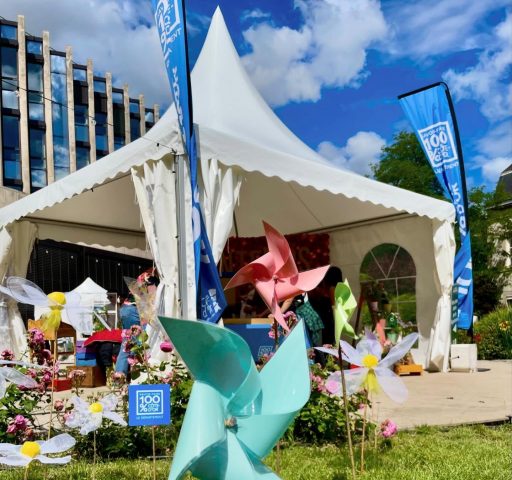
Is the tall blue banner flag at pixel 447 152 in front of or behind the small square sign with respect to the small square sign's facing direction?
behind

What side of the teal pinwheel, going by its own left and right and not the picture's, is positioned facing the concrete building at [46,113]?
back

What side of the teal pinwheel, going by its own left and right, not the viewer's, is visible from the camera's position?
front

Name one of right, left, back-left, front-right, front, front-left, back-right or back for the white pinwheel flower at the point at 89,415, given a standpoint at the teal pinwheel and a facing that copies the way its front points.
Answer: back-right

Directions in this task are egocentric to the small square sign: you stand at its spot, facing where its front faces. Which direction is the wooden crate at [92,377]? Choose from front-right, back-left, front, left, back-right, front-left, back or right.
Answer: back

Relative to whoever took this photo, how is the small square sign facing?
facing the viewer

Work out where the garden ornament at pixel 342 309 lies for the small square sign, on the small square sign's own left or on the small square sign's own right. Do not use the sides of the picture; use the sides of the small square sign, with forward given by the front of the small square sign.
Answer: on the small square sign's own left

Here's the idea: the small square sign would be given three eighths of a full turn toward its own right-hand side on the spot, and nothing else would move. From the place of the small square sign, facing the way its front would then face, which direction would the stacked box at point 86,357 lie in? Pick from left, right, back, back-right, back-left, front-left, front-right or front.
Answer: front-right

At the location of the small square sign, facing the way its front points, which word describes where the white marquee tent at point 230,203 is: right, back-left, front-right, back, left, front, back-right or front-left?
back

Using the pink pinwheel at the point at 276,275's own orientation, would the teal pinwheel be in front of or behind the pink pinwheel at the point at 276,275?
in front

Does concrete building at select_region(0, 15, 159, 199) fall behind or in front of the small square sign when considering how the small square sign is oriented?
behind

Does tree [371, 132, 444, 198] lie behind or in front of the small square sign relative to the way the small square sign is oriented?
behind

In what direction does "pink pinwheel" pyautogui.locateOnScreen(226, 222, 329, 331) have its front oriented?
toward the camera

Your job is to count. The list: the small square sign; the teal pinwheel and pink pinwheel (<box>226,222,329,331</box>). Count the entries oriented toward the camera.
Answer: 3
